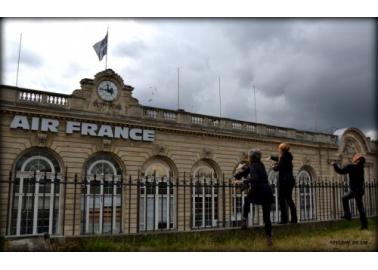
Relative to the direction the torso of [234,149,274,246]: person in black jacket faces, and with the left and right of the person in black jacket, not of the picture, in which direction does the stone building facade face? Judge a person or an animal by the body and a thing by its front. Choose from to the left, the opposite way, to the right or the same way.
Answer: the opposite way

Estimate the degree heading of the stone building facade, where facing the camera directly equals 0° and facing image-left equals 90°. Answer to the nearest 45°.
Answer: approximately 315°
